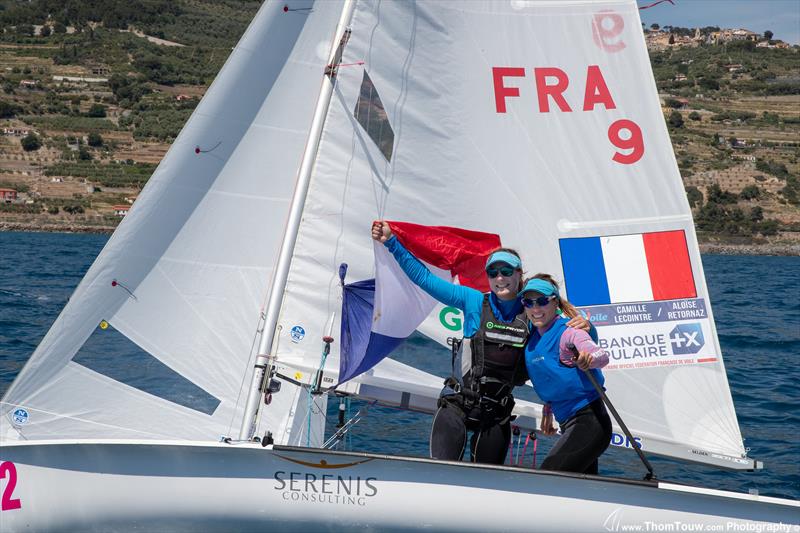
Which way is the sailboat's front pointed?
to the viewer's left

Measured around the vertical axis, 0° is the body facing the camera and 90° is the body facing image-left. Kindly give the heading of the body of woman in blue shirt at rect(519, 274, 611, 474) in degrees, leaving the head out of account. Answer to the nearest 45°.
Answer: approximately 45°
